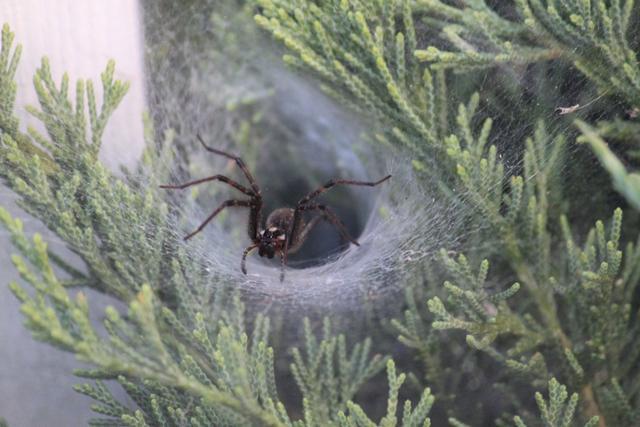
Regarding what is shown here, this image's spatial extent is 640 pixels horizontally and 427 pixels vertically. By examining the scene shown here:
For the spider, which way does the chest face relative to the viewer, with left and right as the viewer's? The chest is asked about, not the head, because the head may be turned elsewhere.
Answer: facing the viewer and to the left of the viewer
